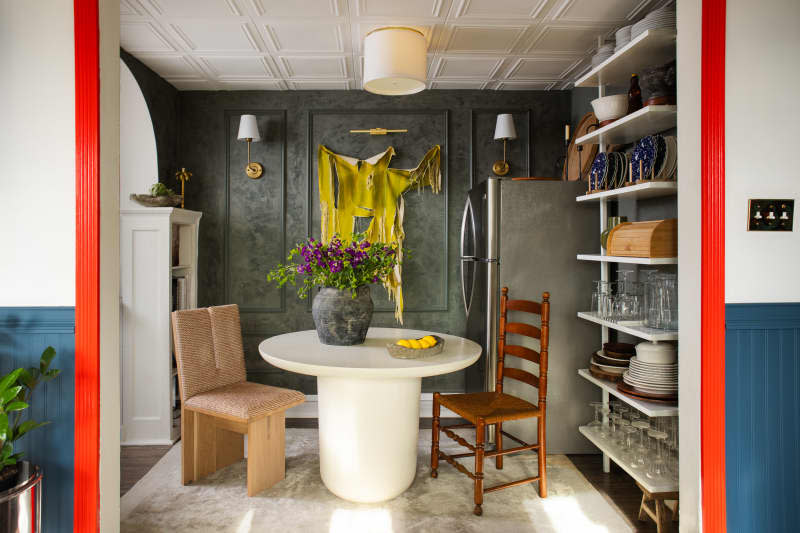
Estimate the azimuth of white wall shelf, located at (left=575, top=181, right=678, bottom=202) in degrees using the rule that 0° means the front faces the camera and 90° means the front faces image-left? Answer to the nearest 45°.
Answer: approximately 90°

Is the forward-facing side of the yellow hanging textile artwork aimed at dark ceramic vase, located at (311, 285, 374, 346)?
yes

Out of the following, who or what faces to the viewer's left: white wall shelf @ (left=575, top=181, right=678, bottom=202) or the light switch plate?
the white wall shelf

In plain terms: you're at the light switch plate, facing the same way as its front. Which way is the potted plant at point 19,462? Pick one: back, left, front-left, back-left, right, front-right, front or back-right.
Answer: front-right

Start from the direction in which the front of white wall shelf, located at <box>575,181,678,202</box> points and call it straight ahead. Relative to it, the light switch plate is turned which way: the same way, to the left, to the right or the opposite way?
to the left
